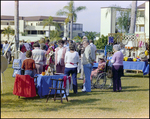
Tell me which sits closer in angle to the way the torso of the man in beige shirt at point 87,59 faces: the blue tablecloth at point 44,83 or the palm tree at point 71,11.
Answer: the blue tablecloth

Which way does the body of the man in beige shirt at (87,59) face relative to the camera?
to the viewer's left

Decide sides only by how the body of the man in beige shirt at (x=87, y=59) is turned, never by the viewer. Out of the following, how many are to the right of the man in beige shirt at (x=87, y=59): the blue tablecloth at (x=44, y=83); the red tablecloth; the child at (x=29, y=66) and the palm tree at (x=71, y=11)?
1

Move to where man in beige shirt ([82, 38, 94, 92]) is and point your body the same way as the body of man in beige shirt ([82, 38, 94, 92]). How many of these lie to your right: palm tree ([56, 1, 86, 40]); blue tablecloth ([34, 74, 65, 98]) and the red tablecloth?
1

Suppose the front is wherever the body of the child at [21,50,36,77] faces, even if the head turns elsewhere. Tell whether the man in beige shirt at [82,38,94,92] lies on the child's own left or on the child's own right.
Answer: on the child's own right

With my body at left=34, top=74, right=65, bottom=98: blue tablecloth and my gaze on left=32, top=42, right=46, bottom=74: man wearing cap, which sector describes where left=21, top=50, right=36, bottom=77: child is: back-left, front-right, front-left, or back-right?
front-left

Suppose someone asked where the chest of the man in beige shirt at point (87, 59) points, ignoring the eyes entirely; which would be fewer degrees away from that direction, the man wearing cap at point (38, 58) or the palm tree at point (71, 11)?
the man wearing cap

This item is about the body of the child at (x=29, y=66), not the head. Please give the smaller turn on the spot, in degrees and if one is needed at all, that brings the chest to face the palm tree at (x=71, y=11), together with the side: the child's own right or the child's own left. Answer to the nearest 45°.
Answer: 0° — they already face it

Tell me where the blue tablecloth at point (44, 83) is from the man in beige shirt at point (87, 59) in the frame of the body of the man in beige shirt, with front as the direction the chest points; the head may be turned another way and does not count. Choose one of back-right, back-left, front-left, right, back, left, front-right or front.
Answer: front-left

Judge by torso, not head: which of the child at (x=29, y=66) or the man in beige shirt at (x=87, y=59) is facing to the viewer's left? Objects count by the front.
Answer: the man in beige shirt
